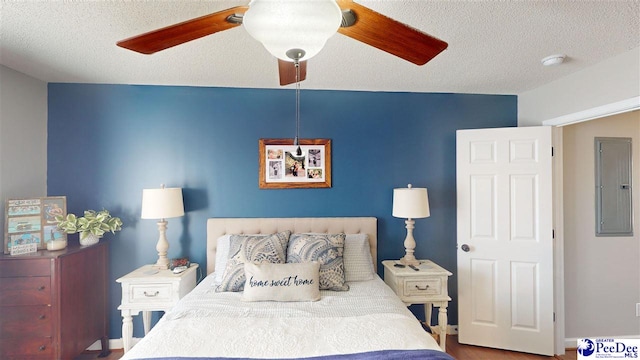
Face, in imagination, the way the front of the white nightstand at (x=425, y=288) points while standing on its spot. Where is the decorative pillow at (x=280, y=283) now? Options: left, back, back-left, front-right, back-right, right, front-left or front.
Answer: front-right

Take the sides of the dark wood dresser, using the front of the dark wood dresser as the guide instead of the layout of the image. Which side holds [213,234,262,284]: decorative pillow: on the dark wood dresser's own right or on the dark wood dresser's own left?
on the dark wood dresser's own left

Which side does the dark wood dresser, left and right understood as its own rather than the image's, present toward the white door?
left

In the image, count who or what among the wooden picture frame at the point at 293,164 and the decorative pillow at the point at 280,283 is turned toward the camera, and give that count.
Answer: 2

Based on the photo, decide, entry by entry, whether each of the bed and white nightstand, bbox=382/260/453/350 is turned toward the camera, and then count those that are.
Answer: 2

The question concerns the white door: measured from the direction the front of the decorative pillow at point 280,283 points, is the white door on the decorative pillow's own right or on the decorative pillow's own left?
on the decorative pillow's own left

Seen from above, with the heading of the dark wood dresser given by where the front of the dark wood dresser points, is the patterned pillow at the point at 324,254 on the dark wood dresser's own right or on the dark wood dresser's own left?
on the dark wood dresser's own left

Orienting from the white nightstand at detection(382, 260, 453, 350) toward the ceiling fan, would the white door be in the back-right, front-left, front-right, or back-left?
back-left

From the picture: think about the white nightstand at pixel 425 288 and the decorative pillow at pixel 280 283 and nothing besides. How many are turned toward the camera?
2
